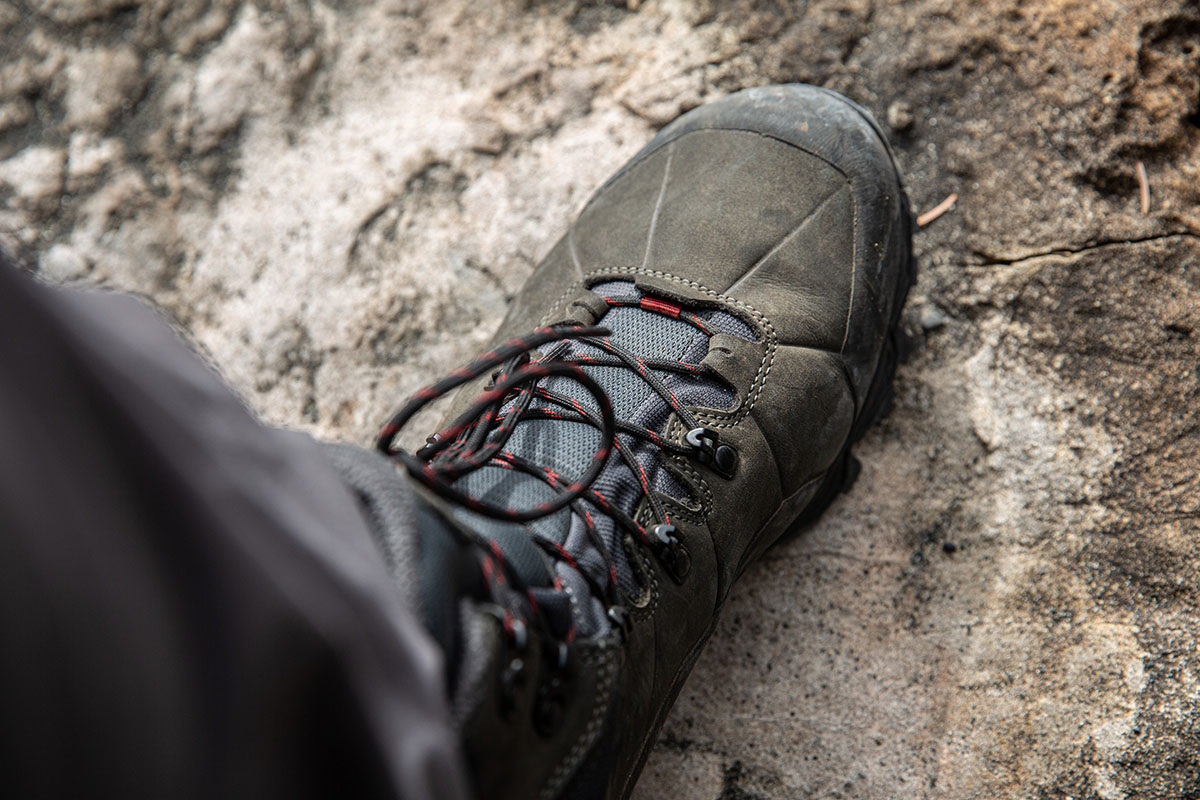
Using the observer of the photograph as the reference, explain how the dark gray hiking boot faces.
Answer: facing away from the viewer and to the right of the viewer
